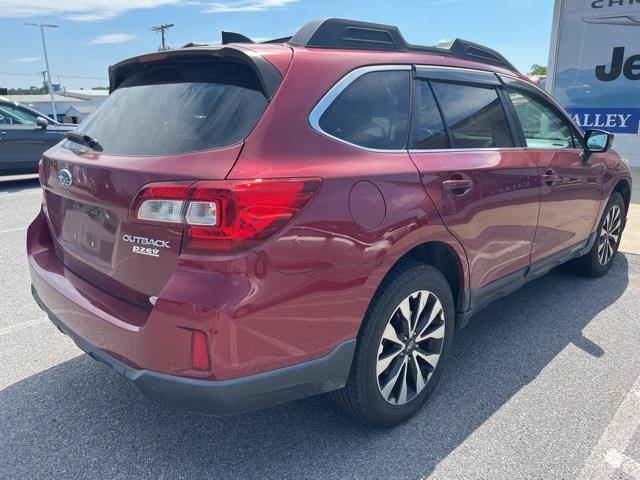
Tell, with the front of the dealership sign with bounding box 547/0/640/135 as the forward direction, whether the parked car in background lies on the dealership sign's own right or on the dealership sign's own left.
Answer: on the dealership sign's own right

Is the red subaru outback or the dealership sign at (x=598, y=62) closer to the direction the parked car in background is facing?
the dealership sign

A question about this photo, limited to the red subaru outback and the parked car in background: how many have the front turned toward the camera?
0

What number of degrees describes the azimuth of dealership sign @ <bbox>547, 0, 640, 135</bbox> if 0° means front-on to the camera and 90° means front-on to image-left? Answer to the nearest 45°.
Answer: approximately 0°

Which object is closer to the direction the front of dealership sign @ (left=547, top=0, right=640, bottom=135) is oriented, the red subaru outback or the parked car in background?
the red subaru outback

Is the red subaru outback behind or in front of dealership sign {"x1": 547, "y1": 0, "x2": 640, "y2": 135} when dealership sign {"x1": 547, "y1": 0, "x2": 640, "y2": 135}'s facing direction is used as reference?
in front

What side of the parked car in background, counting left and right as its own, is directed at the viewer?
right

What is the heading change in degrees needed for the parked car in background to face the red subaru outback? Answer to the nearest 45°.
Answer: approximately 90° to its right

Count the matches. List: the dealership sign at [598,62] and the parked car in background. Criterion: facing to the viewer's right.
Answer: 1

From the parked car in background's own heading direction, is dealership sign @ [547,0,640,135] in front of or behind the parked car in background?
in front

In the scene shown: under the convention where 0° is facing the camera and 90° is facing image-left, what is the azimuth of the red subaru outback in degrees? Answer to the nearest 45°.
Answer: approximately 225°

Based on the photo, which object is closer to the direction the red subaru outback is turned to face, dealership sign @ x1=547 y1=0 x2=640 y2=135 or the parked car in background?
the dealership sign

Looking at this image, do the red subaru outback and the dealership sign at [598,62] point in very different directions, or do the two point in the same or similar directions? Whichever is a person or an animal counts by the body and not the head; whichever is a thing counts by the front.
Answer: very different directions
